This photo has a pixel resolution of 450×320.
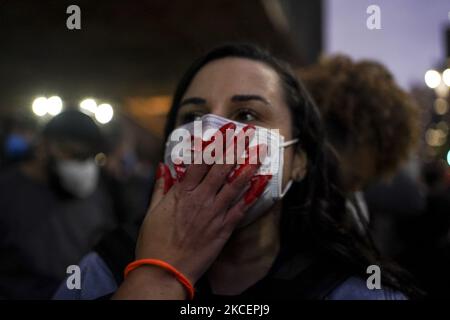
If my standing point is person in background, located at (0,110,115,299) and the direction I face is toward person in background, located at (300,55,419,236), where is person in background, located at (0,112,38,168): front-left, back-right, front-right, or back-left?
back-left

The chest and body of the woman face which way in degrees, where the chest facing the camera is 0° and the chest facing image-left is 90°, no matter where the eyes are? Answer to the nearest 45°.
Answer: approximately 45°

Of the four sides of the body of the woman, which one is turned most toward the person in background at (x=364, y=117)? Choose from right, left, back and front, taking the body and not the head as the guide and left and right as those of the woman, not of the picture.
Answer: back

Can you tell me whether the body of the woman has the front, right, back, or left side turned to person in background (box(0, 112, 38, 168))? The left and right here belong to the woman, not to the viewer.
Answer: back

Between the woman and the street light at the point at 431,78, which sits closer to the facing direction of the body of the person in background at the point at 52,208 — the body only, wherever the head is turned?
the woman

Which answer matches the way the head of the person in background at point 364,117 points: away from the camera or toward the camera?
away from the camera

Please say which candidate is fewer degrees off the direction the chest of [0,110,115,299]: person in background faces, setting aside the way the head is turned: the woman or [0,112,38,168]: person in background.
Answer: the woman

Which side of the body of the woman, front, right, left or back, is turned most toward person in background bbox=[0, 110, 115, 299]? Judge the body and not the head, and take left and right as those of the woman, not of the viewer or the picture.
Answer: back
